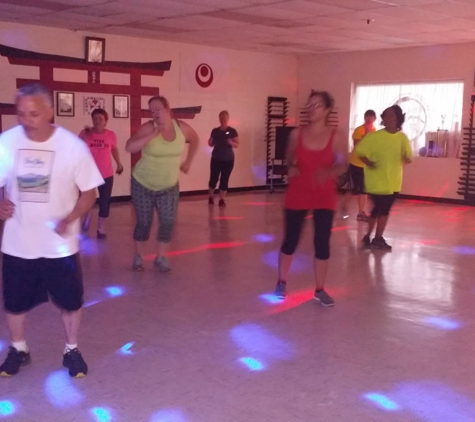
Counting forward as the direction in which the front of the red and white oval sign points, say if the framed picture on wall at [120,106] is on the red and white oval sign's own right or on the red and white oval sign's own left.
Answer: on the red and white oval sign's own right

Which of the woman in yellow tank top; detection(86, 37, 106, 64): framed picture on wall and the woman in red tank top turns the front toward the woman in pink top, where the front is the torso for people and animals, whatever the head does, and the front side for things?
the framed picture on wall

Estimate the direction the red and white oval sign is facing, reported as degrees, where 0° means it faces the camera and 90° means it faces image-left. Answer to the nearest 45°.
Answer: approximately 0°

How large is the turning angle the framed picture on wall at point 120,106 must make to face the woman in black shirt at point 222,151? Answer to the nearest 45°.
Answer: approximately 45° to its left

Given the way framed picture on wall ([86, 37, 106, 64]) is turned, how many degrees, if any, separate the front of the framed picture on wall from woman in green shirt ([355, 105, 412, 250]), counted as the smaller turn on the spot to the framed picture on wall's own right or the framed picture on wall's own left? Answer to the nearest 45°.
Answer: approximately 45° to the framed picture on wall's own left

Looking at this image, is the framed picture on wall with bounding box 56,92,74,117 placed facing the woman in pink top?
yes

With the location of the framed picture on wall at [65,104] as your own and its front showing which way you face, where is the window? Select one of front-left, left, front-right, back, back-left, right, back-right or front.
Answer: left

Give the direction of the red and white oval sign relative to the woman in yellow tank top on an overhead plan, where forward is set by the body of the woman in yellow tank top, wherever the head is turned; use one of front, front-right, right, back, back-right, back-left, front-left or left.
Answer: back

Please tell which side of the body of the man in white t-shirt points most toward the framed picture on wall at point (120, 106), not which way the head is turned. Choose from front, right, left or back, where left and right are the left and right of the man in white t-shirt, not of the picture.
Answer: back
